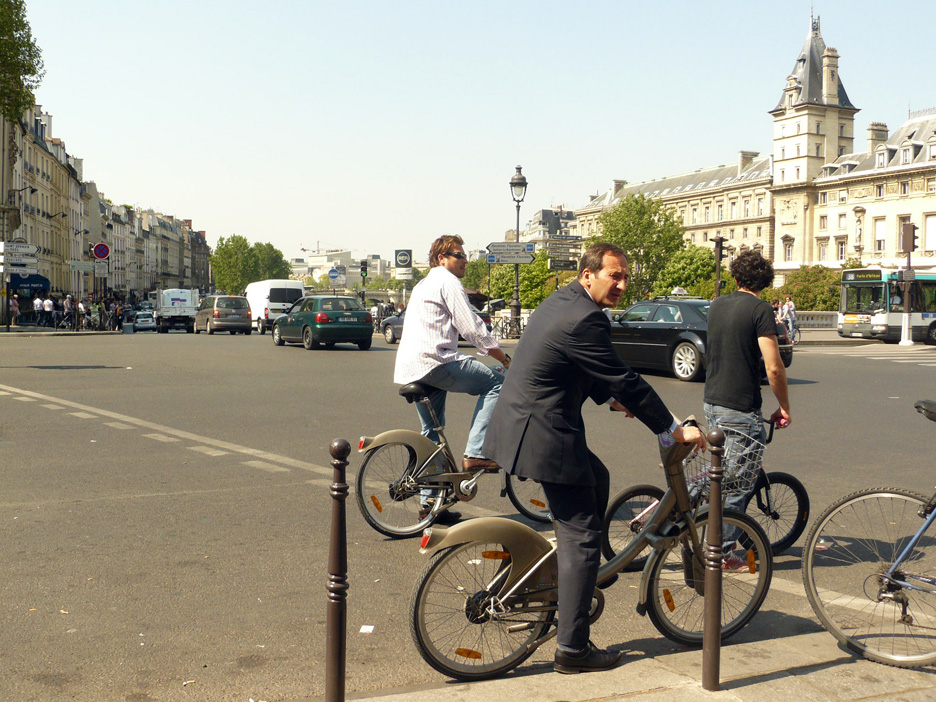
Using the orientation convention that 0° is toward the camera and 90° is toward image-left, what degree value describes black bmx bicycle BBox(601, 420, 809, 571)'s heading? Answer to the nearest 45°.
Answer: approximately 270°

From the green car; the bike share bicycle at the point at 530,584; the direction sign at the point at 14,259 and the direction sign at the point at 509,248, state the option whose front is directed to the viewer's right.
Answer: the bike share bicycle

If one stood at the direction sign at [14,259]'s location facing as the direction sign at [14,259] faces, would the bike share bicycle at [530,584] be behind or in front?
in front

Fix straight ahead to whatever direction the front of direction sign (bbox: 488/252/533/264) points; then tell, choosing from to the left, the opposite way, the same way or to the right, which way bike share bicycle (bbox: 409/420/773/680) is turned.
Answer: to the left

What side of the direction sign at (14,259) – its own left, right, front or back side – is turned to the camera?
front

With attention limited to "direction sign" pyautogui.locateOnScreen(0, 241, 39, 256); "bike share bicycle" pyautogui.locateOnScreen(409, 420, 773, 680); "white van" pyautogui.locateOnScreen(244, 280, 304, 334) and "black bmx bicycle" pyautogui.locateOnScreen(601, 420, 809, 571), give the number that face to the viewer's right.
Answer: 2

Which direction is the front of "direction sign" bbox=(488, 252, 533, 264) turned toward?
toward the camera

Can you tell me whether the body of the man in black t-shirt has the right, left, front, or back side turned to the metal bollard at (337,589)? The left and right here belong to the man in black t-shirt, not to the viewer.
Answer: back

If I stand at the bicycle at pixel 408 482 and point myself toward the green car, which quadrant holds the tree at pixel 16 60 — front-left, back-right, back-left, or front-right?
front-left

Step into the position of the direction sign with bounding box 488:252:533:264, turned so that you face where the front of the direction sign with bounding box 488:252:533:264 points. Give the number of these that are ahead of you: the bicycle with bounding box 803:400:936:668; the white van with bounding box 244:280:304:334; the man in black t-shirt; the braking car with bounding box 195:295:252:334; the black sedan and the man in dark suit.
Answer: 4

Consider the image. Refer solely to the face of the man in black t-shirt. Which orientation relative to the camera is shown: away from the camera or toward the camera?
away from the camera

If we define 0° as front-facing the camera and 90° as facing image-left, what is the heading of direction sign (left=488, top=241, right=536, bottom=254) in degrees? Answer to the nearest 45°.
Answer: approximately 0°

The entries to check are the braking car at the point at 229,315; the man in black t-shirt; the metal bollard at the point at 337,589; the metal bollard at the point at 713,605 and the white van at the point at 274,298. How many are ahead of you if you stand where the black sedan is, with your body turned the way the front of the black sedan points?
2

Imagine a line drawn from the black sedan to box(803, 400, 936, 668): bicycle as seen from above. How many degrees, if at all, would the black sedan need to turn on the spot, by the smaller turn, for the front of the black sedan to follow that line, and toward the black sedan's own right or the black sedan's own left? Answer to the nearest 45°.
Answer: approximately 135° to the black sedan's own left

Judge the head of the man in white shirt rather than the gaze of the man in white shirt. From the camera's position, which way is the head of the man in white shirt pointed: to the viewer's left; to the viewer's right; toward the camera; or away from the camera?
to the viewer's right

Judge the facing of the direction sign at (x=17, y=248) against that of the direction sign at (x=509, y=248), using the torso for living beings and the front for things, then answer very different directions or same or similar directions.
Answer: same or similar directions
